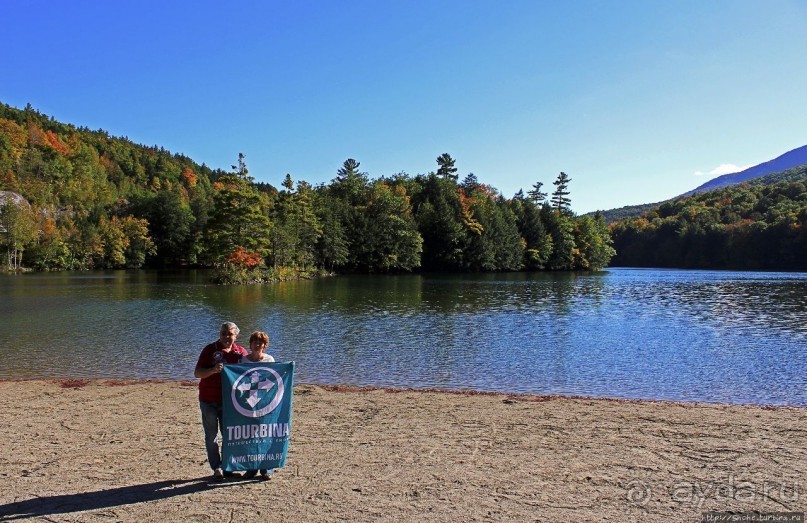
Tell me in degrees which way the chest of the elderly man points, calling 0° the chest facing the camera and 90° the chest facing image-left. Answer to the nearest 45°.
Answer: approximately 0°
